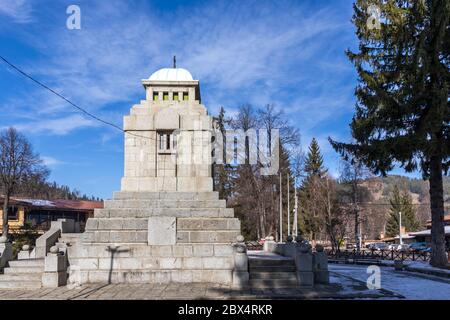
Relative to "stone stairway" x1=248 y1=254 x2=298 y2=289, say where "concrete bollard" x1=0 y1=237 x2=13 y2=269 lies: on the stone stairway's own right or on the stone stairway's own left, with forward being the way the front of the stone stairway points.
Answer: on the stone stairway's own right

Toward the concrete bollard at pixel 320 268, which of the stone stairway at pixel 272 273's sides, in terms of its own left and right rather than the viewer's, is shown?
left

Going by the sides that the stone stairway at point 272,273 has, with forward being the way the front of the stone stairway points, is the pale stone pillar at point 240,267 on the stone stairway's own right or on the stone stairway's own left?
on the stone stairway's own right

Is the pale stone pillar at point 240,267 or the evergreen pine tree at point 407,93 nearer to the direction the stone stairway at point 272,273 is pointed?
the pale stone pillar

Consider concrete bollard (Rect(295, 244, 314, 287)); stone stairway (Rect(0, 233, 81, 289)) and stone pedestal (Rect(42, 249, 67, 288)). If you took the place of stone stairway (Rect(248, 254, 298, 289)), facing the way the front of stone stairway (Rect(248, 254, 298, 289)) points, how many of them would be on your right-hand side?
2

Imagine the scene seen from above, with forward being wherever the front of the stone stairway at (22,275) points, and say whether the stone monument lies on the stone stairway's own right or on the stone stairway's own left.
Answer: on the stone stairway's own left

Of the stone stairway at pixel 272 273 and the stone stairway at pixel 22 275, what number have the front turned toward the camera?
2

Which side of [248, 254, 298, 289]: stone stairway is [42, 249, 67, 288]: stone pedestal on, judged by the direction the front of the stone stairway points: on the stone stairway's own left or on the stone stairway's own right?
on the stone stairway's own right

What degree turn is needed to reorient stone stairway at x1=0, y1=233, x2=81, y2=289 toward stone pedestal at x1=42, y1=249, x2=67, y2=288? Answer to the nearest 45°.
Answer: approximately 45° to its left

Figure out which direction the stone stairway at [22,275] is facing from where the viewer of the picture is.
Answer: facing the viewer
